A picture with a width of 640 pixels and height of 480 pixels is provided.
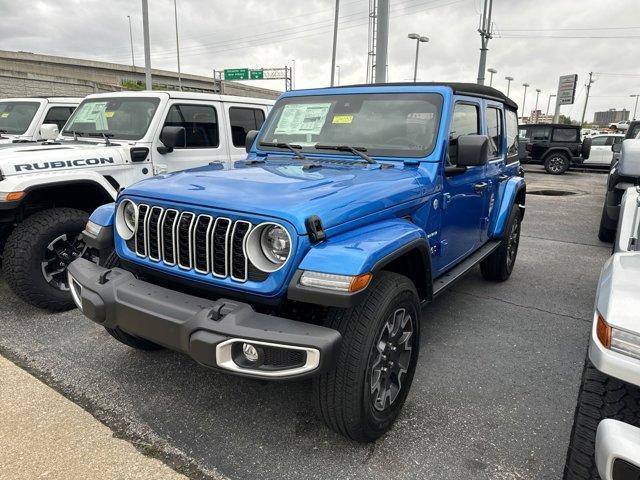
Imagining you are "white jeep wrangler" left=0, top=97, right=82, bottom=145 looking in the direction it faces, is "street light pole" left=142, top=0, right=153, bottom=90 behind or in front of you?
behind

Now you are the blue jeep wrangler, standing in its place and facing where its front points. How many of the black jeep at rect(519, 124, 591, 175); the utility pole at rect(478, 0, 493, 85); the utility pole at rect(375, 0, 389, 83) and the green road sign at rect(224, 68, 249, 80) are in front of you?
0

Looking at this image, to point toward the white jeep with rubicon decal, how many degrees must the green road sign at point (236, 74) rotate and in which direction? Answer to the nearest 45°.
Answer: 0° — it already faces it

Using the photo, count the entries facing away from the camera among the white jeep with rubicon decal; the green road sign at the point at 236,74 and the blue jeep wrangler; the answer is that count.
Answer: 0

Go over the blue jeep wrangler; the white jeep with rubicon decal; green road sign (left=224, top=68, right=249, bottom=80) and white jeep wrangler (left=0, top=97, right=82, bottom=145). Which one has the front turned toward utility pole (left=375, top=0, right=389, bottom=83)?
the green road sign

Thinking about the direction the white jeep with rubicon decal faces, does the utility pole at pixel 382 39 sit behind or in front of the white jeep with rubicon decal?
behind

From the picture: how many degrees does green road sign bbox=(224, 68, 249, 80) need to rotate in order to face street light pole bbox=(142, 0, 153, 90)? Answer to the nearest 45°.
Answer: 0° — it already faces it

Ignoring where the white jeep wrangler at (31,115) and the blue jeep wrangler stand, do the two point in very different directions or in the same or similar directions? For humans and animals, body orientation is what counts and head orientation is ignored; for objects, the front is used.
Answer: same or similar directions

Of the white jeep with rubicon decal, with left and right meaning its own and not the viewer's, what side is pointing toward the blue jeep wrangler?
left

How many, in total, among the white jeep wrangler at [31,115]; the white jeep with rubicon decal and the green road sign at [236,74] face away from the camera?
0

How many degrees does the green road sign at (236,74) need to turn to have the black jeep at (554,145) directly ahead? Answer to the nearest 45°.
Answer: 0° — it already faces it

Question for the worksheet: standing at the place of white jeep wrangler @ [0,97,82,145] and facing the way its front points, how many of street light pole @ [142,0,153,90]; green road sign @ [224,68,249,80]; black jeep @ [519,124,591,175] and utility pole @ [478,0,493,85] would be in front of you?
0

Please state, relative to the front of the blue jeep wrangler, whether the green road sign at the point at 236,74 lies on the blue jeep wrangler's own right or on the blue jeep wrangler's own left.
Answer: on the blue jeep wrangler's own right

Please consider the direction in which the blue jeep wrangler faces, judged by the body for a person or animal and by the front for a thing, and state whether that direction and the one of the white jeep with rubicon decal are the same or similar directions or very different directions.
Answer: same or similar directions

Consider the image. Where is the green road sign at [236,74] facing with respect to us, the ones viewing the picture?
facing the viewer

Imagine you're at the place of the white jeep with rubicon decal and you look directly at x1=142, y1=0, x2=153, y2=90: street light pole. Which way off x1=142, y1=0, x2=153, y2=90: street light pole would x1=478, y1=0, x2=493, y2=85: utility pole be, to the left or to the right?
right

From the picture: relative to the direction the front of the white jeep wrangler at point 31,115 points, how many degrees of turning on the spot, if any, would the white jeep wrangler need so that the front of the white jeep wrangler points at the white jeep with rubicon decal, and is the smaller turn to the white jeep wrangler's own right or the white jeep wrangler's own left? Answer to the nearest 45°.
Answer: approximately 45° to the white jeep wrangler's own left

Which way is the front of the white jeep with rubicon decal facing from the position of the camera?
facing the viewer and to the left of the viewer

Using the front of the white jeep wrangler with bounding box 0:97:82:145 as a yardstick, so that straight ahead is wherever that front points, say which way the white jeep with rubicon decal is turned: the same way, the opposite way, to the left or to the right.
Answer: the same way

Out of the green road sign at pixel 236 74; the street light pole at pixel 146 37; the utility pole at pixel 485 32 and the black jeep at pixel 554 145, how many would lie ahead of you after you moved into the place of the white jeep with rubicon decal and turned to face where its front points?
0
